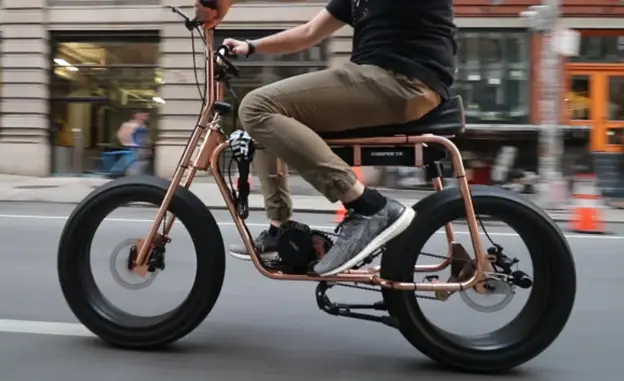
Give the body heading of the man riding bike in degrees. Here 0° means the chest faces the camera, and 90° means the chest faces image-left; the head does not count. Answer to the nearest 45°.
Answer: approximately 90°

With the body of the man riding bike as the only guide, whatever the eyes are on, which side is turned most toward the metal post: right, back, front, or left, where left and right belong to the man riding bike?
right

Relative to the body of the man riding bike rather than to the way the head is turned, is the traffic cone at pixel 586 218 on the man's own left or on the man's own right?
on the man's own right
